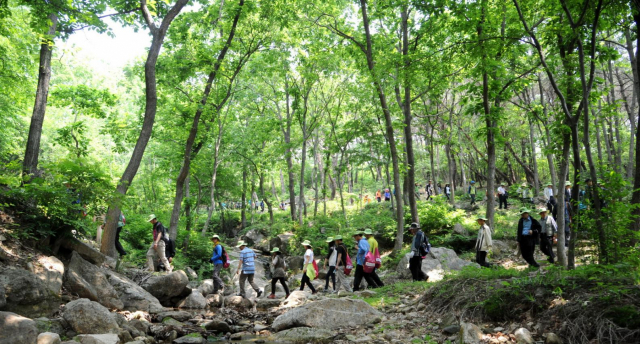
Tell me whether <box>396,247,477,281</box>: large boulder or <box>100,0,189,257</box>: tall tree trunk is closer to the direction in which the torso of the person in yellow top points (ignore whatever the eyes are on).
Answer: the tall tree trunk

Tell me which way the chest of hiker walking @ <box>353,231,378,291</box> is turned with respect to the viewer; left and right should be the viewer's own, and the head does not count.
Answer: facing to the left of the viewer

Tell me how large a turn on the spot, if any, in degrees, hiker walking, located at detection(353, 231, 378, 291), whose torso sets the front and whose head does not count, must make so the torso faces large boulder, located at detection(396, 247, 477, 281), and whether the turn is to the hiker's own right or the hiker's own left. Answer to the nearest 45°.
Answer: approximately 135° to the hiker's own right

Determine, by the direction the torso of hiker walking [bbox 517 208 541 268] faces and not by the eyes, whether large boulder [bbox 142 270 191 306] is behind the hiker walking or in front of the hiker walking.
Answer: in front

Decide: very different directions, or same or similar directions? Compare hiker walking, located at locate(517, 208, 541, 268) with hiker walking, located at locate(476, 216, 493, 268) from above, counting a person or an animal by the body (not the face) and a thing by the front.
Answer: same or similar directions

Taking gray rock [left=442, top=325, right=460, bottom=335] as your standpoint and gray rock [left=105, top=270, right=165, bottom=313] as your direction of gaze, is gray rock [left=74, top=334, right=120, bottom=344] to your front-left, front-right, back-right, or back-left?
front-left

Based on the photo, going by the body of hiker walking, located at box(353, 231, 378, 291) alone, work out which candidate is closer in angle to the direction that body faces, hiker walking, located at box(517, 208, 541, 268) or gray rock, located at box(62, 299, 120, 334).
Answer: the gray rock

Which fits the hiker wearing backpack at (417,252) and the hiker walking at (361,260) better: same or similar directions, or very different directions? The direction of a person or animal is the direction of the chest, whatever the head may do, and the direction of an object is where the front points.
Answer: same or similar directions

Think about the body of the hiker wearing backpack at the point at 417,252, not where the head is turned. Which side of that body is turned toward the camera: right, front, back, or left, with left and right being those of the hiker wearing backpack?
left

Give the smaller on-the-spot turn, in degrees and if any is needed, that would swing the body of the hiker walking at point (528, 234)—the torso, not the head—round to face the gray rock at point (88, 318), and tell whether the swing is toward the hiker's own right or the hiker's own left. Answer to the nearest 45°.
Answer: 0° — they already face it

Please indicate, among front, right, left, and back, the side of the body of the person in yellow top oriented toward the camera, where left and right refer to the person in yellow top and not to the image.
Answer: left

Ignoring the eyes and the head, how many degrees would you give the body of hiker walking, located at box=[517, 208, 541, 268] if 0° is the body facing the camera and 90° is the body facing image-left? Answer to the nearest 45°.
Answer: approximately 45°
